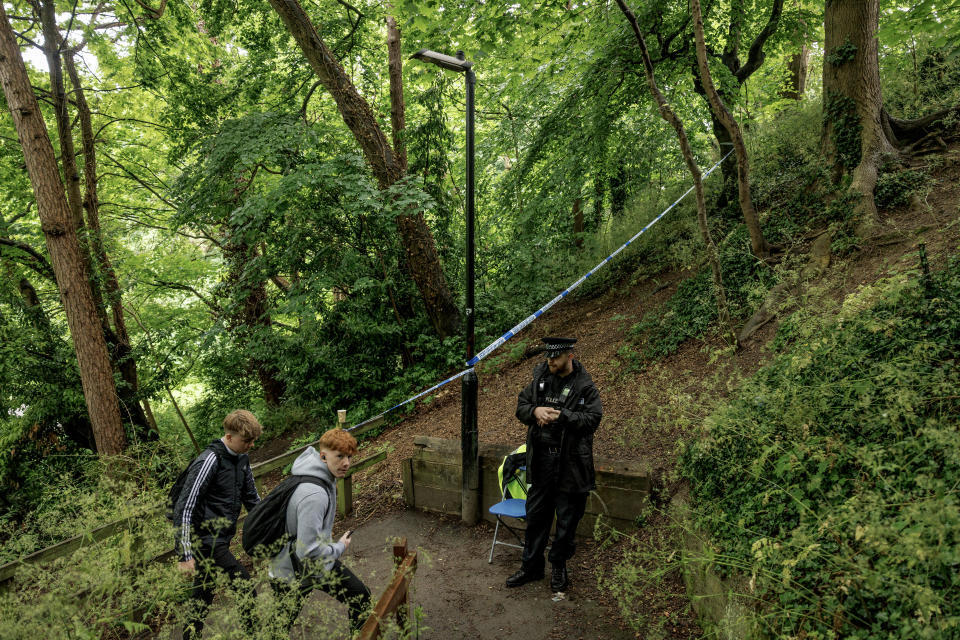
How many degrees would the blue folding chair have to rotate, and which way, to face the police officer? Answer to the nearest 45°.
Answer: approximately 90° to its left

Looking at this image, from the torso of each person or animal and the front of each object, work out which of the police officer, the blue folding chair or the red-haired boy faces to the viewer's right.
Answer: the red-haired boy

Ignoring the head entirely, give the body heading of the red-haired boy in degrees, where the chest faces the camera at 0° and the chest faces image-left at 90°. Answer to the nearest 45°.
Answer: approximately 270°

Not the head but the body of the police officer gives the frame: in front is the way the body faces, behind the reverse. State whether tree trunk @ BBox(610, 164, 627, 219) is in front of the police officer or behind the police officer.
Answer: behind

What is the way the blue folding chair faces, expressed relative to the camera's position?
facing the viewer and to the left of the viewer

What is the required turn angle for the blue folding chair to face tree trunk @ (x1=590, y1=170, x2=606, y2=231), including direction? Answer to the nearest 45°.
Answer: approximately 135° to its right

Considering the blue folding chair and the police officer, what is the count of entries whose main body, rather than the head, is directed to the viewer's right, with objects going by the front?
0

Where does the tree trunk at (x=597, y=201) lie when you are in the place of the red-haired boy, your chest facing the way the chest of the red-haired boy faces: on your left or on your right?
on your left

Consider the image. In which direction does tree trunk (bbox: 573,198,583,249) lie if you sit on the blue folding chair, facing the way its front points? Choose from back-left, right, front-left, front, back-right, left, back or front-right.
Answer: back-right

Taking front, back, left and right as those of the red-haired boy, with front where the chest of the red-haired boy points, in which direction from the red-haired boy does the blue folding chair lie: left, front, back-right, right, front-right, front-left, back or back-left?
front-left

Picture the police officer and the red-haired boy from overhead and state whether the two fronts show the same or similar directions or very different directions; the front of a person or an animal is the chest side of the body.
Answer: very different directions

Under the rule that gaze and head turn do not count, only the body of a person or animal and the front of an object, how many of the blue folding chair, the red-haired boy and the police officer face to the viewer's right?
1
